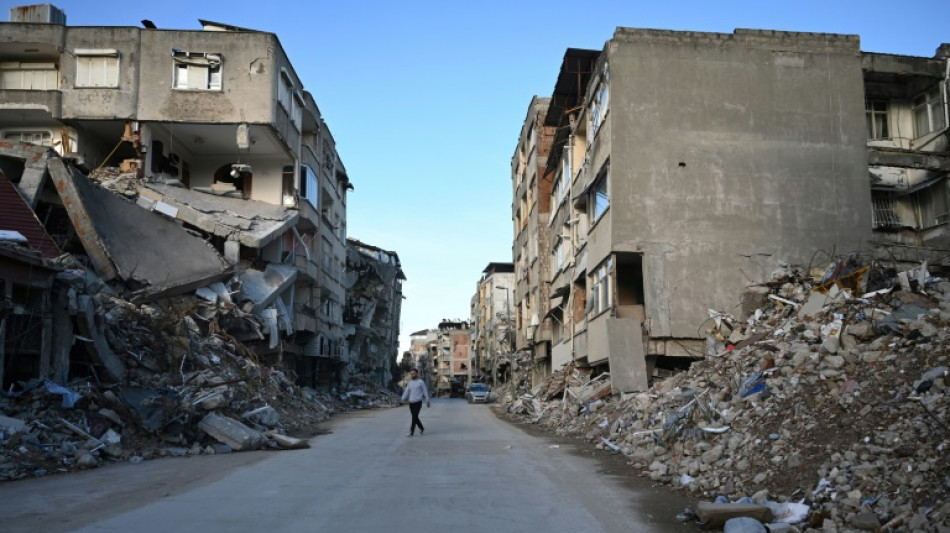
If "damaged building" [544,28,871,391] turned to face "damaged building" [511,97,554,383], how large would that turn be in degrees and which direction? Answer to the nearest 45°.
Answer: approximately 45° to its right

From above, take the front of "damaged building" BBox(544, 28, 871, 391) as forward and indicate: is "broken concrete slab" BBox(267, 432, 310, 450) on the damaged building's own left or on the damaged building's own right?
on the damaged building's own left

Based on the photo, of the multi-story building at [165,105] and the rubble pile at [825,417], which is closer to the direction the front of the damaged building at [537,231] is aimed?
the multi-story building

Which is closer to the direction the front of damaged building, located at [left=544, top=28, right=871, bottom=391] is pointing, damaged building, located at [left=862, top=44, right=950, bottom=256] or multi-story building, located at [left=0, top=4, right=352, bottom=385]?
the multi-story building

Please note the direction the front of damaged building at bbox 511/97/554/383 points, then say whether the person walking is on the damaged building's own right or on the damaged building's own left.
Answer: on the damaged building's own left

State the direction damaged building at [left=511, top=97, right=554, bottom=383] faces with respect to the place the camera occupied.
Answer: facing to the left of the viewer

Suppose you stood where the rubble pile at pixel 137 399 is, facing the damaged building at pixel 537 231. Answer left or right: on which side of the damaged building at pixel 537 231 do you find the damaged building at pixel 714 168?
right

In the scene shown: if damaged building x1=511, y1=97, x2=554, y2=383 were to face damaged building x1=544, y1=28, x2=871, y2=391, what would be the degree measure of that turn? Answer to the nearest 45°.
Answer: approximately 90° to its left

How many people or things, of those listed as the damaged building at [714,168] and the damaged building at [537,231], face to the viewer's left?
2

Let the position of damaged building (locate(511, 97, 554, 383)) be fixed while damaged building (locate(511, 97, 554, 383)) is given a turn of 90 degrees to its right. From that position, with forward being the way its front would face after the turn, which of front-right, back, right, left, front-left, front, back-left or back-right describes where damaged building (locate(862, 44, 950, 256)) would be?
back-right

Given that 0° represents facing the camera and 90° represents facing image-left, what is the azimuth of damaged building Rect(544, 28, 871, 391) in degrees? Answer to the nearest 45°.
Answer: approximately 90°
